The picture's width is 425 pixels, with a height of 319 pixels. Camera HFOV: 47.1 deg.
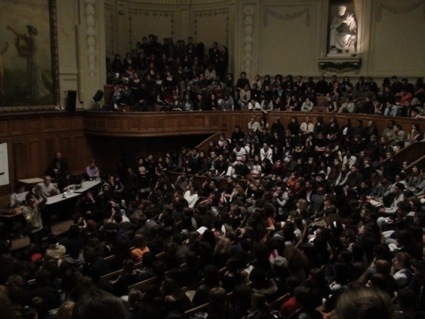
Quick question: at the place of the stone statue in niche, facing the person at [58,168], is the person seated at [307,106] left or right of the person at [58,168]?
left

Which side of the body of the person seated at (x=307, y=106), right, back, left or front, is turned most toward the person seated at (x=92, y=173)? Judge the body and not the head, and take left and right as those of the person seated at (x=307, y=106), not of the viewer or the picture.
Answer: front

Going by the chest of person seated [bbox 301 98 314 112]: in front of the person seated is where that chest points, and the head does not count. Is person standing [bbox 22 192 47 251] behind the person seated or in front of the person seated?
in front

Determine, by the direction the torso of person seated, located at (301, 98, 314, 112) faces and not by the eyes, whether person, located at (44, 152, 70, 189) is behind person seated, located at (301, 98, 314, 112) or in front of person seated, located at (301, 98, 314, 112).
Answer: in front

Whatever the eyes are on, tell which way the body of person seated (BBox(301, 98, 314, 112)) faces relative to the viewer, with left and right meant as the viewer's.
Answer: facing the viewer and to the left of the viewer

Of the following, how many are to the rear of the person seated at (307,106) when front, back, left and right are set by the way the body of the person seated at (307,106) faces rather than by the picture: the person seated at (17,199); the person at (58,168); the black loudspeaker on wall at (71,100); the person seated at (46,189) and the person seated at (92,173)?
0

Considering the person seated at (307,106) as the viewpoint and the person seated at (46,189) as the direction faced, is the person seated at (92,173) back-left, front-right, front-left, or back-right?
front-right

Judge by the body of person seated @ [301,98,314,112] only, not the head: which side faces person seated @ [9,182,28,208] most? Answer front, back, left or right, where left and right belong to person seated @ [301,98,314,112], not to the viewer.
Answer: front

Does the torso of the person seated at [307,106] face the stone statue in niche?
no

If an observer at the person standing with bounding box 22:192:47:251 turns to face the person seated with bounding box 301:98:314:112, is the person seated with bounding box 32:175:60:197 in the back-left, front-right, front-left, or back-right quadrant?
front-left

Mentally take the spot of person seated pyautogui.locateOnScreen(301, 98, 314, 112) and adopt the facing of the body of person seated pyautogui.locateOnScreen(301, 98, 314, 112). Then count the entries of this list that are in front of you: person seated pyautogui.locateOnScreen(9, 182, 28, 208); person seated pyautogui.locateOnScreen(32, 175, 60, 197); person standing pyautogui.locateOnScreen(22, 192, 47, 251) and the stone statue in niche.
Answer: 3

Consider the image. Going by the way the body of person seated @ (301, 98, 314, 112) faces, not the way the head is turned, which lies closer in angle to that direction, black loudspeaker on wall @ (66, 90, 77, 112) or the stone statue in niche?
the black loudspeaker on wall
